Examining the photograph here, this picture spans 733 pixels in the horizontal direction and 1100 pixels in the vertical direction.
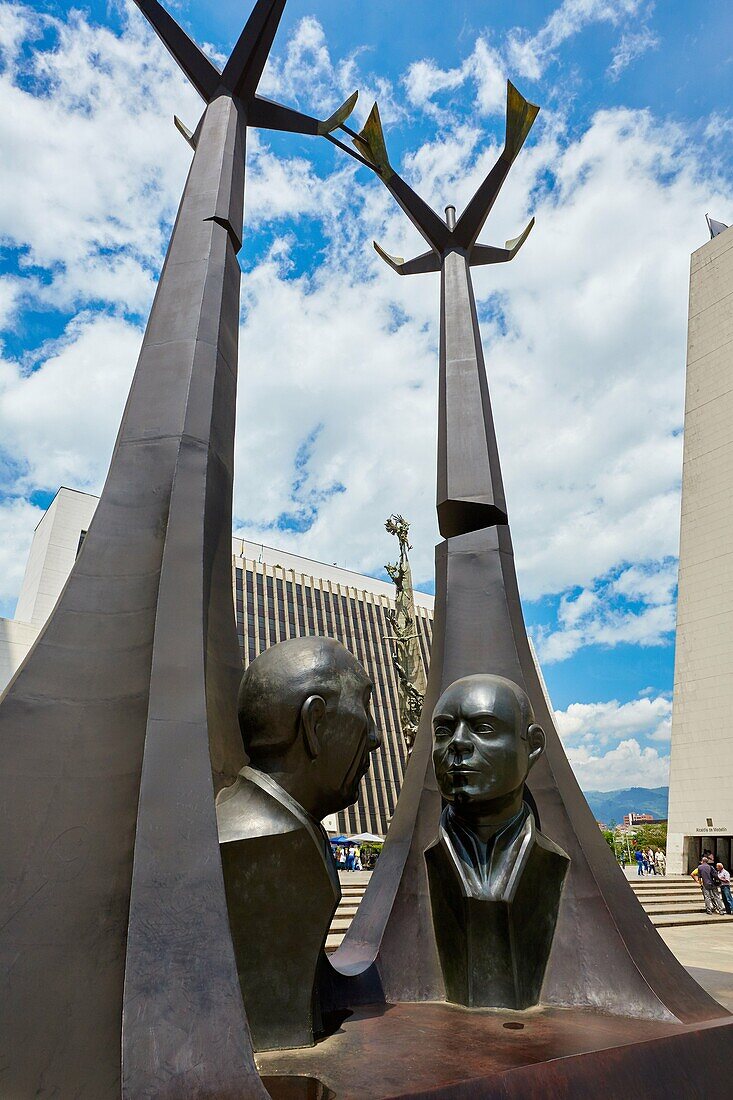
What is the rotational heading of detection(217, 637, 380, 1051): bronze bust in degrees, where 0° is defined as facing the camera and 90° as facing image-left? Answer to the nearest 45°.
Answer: approximately 270°

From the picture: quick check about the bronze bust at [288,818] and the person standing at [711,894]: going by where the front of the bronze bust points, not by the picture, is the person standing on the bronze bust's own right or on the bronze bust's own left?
on the bronze bust's own left

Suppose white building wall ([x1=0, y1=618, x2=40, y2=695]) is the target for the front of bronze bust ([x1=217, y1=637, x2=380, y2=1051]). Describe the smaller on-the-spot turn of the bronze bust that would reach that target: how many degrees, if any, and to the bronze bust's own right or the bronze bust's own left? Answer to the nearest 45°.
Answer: approximately 135° to the bronze bust's own left

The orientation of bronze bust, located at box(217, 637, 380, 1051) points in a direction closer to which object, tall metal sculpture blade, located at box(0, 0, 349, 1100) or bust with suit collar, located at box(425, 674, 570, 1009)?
the bust with suit collar

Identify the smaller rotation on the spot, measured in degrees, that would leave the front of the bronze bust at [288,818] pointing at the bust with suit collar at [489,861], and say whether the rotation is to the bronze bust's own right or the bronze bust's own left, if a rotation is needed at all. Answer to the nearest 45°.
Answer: approximately 45° to the bronze bust's own left

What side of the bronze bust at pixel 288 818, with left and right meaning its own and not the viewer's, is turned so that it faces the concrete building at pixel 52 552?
left

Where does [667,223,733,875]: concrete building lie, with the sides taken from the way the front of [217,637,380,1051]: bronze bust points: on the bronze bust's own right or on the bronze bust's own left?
on the bronze bust's own left

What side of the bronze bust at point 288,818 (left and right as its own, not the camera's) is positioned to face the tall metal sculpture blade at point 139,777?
back

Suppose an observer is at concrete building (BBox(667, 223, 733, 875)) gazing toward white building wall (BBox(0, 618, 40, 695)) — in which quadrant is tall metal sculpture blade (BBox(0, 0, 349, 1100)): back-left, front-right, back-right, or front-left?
front-left

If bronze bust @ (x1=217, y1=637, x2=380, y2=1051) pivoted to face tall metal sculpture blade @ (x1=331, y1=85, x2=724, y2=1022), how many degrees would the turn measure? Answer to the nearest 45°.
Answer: approximately 45° to its left
